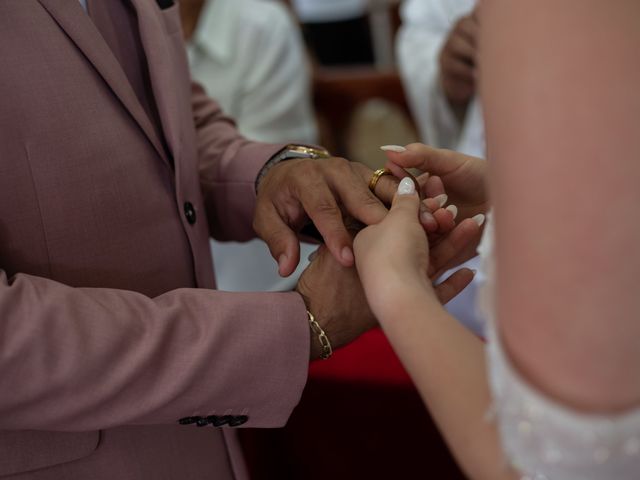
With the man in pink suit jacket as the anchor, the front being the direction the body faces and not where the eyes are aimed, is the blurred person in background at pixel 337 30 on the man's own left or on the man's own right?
on the man's own left

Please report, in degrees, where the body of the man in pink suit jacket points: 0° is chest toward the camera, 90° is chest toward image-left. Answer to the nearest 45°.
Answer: approximately 315°

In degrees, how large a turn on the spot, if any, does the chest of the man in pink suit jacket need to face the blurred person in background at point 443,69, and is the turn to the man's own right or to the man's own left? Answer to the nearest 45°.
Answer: approximately 90° to the man's own left

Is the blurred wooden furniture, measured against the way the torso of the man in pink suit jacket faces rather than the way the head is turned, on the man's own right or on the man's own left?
on the man's own left
